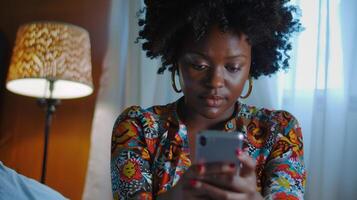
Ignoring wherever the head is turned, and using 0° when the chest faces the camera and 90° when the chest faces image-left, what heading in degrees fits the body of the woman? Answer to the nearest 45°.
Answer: approximately 0°
